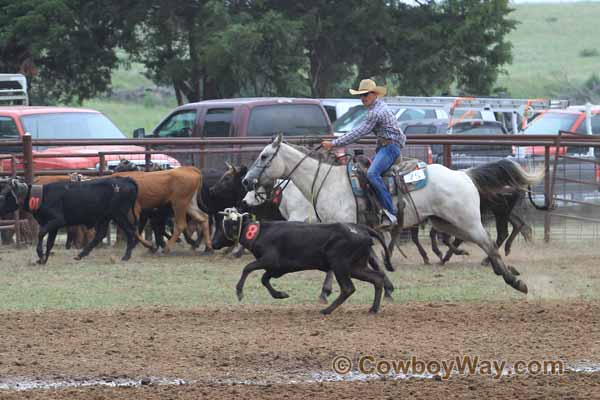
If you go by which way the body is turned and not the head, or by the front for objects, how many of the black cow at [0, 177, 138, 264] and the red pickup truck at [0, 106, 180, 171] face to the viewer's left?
1

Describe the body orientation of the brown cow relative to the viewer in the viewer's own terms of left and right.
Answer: facing to the left of the viewer

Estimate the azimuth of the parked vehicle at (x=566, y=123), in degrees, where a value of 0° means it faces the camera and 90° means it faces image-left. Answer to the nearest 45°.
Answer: approximately 45°

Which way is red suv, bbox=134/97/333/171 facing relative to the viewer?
to the viewer's left

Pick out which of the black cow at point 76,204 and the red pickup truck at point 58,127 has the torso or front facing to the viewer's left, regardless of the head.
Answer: the black cow

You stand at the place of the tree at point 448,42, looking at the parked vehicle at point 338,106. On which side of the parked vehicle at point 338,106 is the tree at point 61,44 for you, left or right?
right

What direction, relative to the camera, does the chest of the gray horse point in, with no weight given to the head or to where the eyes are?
to the viewer's left

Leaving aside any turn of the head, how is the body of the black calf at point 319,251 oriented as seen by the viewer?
to the viewer's left

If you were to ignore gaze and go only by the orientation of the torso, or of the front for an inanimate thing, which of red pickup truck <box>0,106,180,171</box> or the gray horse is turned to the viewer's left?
the gray horse

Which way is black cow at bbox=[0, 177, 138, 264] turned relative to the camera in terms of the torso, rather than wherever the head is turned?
to the viewer's left
